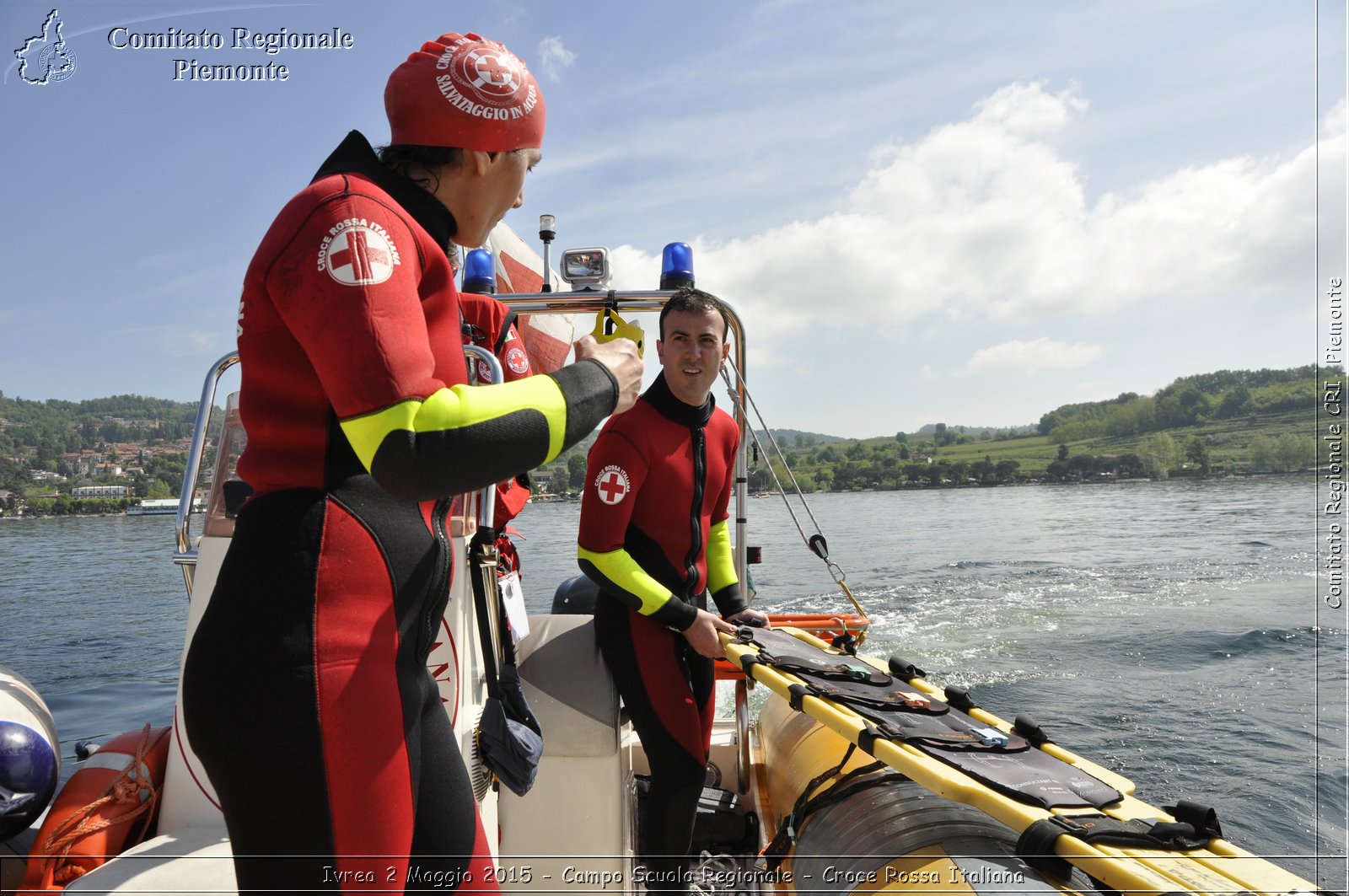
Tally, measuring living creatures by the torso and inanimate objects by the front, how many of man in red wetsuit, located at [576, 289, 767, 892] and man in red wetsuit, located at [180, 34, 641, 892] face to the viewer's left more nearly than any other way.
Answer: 0

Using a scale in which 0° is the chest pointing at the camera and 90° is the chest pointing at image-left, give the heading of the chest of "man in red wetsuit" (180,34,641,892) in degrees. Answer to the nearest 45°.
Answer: approximately 270°

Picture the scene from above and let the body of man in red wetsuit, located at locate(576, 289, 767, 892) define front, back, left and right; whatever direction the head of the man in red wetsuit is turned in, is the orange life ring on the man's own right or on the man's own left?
on the man's own right

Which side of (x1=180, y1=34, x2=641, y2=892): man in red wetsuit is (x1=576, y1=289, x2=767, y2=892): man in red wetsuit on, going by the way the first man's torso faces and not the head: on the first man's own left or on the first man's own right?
on the first man's own left

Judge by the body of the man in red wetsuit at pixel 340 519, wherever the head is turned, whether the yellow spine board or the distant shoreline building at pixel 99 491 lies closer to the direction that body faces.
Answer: the yellow spine board

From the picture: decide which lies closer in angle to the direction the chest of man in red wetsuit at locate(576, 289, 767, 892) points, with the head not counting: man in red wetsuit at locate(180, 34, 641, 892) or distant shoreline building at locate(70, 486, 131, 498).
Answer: the man in red wetsuit

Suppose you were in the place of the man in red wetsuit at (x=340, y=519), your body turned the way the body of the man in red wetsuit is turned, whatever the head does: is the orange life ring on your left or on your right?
on your left

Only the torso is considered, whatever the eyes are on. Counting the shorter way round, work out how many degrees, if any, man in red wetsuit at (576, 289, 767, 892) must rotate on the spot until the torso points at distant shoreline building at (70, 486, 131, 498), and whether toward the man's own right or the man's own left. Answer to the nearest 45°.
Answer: approximately 180°
